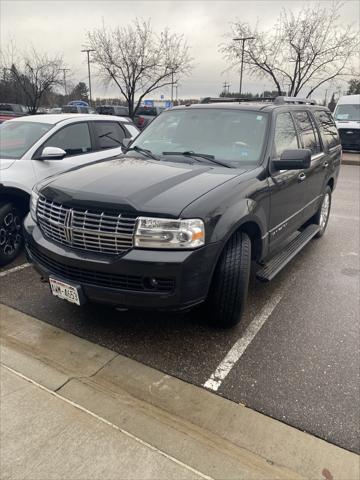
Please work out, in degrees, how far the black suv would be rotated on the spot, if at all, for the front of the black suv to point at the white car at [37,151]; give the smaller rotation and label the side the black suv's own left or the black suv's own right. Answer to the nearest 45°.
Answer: approximately 90° to the black suv's own right

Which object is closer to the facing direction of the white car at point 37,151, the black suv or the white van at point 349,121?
the black suv

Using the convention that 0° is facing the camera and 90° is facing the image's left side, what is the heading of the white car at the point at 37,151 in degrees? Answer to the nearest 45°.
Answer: approximately 45°

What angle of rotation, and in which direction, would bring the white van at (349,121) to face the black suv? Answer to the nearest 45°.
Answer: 0° — it already faces it

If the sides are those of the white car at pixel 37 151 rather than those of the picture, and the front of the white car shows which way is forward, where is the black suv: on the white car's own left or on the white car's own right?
on the white car's own left

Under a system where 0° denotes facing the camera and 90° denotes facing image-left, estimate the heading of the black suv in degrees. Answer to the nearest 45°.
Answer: approximately 45°

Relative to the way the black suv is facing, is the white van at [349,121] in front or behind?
behind
